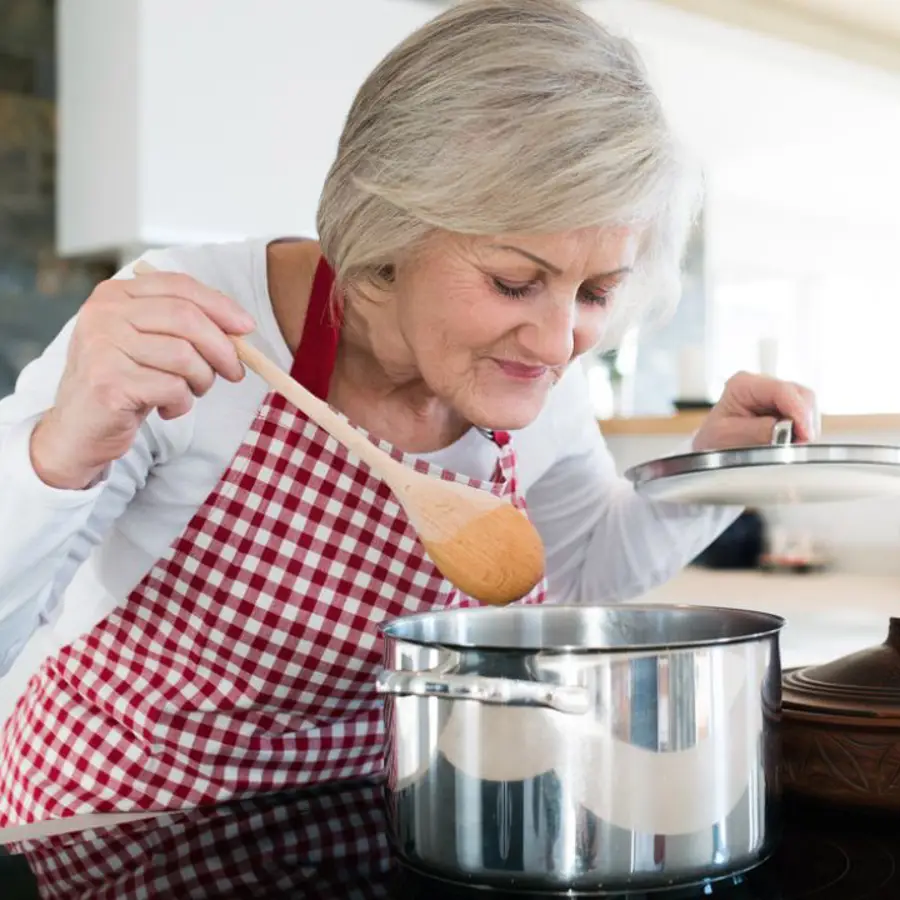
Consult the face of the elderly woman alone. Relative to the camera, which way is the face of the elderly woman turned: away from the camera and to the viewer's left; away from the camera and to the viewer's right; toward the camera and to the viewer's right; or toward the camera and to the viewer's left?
toward the camera and to the viewer's right
